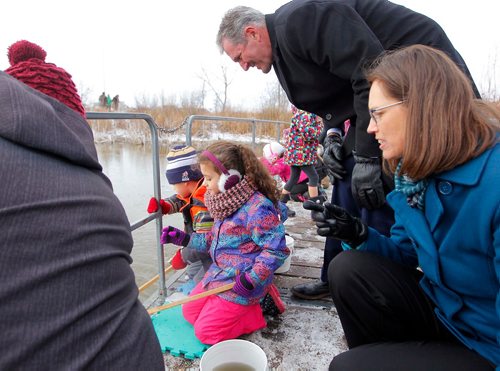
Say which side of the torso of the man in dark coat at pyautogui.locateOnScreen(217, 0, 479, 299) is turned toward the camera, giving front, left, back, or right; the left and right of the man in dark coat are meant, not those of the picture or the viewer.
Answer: left

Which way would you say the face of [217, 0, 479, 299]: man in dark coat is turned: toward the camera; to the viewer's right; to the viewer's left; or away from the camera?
to the viewer's left

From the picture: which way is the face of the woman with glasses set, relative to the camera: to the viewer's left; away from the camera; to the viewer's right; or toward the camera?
to the viewer's left

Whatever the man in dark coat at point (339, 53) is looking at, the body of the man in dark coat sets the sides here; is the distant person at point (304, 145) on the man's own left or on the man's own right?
on the man's own right

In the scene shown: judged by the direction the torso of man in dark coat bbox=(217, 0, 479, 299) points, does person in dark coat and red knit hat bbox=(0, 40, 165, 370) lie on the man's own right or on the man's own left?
on the man's own left
